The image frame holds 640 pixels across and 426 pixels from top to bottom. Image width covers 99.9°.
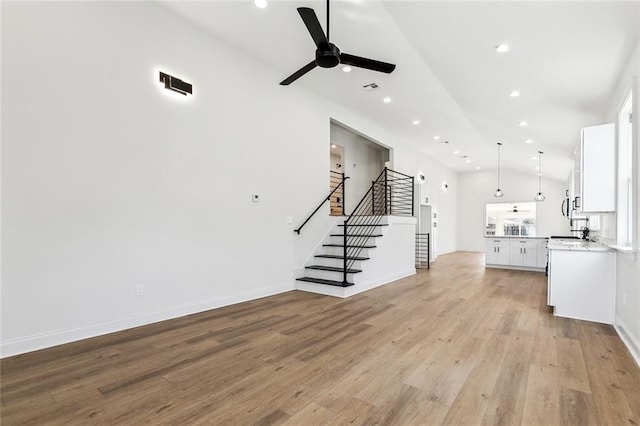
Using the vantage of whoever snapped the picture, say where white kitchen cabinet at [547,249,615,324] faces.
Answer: facing to the left of the viewer

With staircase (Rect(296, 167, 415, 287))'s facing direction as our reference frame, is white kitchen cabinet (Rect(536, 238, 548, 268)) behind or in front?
behind

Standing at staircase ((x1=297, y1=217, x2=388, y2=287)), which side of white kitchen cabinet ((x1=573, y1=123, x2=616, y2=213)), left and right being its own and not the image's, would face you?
front

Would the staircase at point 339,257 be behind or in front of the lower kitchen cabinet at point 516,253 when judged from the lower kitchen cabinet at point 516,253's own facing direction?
in front

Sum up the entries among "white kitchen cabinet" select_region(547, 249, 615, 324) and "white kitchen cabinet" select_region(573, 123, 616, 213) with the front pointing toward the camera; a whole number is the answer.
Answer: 0

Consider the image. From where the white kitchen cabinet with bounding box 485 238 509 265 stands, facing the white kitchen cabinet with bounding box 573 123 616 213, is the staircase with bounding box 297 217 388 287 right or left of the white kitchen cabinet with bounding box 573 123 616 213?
right

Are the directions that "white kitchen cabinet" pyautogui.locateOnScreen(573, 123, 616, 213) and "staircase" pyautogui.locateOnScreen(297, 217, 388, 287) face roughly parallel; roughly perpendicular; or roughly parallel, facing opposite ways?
roughly perpendicular

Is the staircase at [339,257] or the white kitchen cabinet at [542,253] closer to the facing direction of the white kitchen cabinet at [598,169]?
the staircase

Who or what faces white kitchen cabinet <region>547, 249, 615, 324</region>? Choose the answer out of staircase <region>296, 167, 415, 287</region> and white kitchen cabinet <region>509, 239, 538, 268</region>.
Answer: white kitchen cabinet <region>509, 239, 538, 268</region>

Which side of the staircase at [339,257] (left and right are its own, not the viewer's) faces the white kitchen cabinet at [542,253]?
back

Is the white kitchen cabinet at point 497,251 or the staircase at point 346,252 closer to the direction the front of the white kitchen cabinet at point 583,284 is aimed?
the staircase

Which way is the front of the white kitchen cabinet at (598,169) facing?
to the viewer's left

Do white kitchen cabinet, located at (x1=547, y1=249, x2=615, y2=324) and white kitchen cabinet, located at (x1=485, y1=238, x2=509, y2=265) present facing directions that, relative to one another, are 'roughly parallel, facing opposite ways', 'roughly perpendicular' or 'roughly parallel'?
roughly perpendicular
